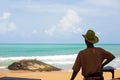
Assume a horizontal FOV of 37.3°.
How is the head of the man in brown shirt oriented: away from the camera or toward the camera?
away from the camera

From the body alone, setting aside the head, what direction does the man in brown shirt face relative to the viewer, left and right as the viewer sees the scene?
facing away from the viewer

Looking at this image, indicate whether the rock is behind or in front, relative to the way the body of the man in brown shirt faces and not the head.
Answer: in front
